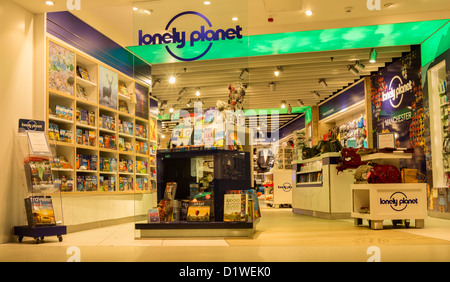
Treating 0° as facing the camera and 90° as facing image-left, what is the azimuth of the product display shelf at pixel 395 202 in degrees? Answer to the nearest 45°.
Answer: approximately 0°

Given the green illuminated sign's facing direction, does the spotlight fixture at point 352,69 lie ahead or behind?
behind

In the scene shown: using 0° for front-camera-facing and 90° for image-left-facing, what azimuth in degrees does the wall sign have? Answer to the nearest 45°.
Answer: approximately 45°
